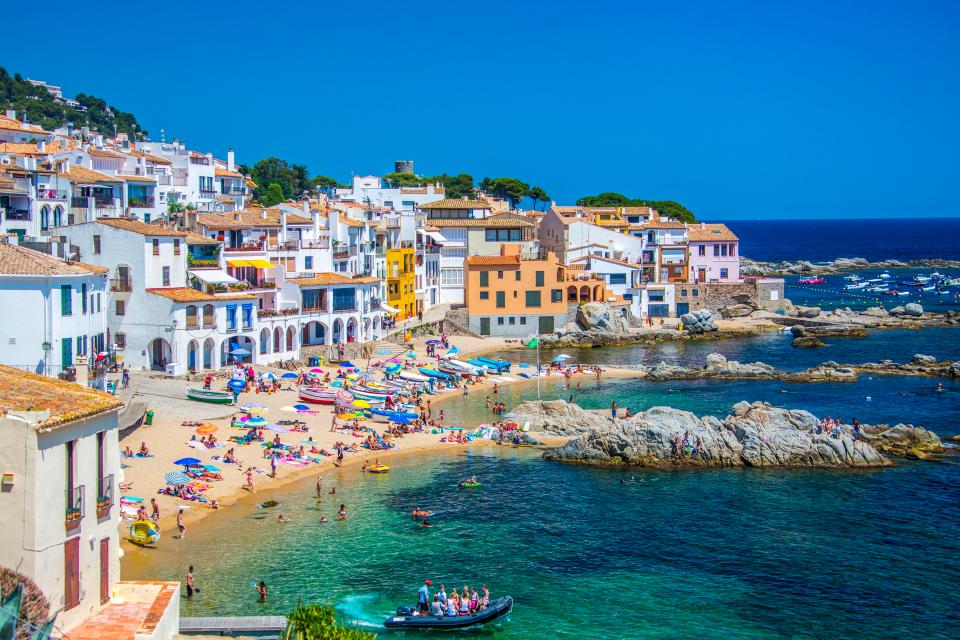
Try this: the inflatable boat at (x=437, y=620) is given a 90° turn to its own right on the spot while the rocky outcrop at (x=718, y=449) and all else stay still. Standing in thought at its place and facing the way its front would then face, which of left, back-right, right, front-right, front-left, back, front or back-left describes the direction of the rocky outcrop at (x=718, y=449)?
back-left

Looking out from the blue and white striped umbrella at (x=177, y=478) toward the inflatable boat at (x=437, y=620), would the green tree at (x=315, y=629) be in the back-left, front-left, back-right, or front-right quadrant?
front-right

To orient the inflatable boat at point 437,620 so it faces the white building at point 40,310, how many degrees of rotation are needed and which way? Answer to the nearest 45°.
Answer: approximately 135° to its left

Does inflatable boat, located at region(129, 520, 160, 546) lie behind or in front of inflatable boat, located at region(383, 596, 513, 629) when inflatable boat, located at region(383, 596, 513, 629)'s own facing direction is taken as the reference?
behind

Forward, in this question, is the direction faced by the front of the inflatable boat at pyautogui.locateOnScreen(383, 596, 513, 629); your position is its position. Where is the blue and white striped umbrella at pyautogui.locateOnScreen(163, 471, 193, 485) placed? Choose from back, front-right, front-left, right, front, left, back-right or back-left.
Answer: back-left

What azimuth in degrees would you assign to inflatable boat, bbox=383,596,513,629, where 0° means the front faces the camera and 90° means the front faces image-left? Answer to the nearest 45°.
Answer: approximately 270°

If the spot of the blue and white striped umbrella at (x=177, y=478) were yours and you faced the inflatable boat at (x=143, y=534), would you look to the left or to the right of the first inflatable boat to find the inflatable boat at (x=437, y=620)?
left
